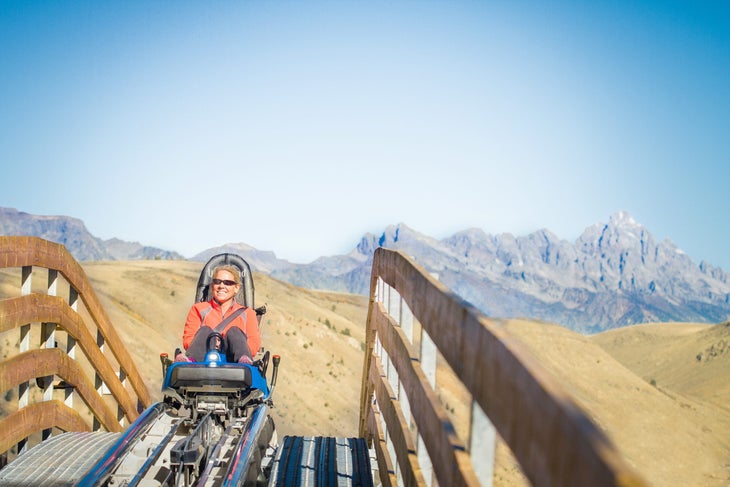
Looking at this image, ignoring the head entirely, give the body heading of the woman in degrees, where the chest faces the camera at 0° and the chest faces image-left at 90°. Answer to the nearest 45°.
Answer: approximately 0°

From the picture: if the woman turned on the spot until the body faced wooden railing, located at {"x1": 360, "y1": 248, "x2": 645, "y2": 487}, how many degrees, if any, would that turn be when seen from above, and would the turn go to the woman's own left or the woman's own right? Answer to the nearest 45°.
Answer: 0° — they already face it
